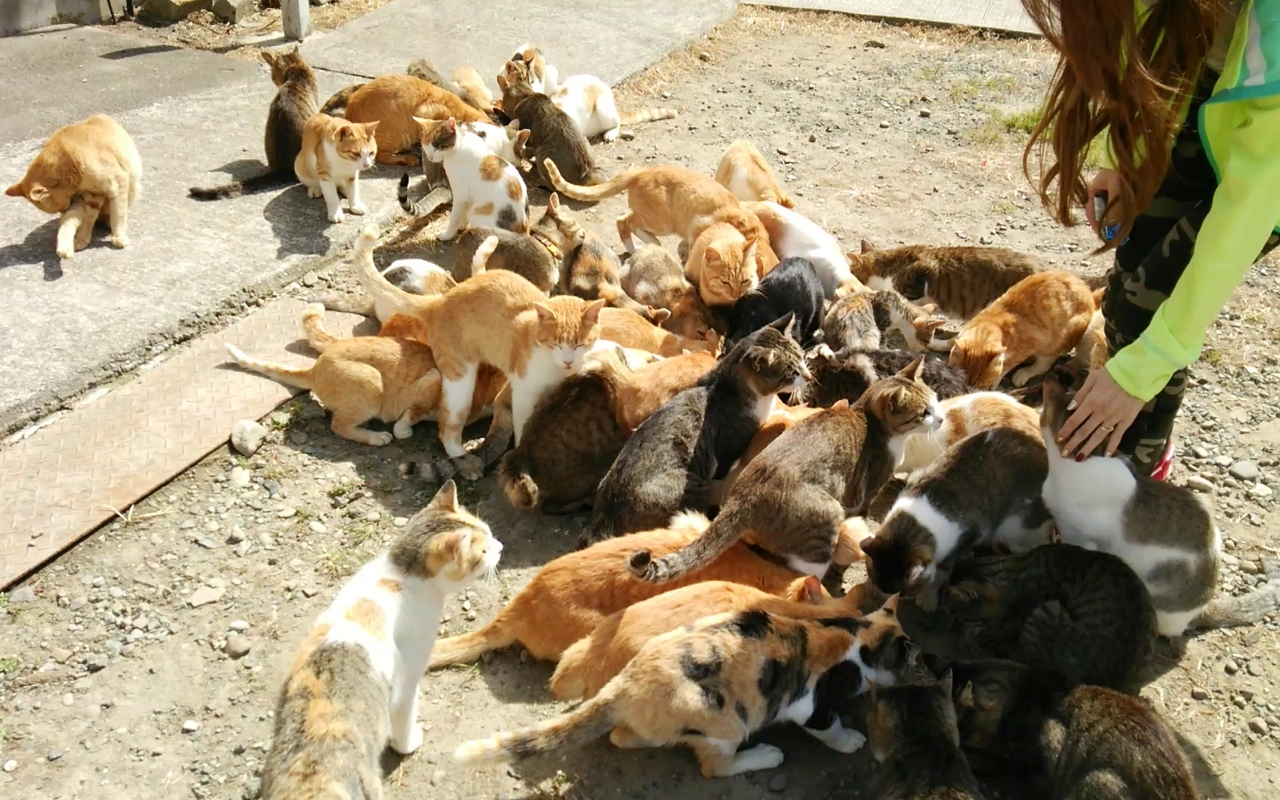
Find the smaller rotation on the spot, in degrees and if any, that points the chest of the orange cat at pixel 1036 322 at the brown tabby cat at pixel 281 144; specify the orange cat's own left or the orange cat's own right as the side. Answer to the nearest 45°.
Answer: approximately 45° to the orange cat's own right

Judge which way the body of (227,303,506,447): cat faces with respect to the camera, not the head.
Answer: to the viewer's right

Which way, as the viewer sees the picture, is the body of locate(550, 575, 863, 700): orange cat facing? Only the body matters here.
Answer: to the viewer's right

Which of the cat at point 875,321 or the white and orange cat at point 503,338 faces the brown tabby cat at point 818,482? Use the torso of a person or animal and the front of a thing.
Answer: the white and orange cat

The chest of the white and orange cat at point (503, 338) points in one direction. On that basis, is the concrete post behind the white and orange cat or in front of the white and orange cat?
behind

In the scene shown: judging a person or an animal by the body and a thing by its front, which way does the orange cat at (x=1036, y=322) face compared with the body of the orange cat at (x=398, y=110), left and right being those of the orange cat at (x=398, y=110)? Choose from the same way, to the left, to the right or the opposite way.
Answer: the opposite way

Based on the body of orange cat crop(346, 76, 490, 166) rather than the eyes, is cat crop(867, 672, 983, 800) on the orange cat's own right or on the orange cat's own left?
on the orange cat's own right

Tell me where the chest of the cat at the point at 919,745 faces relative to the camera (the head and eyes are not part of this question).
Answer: away from the camera

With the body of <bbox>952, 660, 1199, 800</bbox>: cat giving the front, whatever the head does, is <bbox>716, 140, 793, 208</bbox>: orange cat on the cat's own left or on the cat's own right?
on the cat's own right

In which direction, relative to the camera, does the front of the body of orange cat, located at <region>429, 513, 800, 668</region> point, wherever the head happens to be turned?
to the viewer's right

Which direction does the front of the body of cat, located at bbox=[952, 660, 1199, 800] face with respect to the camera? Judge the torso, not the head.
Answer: to the viewer's left

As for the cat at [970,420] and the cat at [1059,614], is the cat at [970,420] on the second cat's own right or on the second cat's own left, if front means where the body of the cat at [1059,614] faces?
on the second cat's own right

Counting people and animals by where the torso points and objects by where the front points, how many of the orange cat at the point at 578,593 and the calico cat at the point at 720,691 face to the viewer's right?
2

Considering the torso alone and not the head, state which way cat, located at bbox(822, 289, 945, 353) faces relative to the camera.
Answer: to the viewer's right

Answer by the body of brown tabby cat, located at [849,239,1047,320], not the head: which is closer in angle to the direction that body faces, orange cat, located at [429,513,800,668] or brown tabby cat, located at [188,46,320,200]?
the brown tabby cat

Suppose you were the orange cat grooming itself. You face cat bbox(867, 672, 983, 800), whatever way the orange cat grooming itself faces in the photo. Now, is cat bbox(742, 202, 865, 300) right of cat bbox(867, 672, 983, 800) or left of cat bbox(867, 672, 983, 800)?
left
